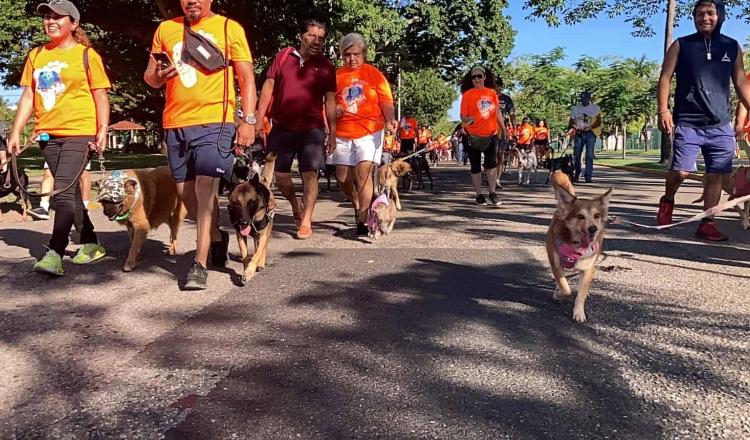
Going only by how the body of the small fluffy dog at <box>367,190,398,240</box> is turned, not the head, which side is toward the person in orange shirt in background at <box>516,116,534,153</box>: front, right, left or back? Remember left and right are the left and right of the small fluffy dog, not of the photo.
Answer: back

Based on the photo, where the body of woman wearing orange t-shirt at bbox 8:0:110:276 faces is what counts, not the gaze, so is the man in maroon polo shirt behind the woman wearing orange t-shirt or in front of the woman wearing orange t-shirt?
behind

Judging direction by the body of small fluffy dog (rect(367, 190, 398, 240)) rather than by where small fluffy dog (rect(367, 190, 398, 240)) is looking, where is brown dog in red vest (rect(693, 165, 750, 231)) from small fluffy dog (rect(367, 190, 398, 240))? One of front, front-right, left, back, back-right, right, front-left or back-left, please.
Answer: left

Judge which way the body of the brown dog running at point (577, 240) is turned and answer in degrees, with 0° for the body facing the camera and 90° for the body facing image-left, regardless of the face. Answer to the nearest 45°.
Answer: approximately 0°

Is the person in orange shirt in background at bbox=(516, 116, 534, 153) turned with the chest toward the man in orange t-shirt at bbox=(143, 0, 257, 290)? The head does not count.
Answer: yes

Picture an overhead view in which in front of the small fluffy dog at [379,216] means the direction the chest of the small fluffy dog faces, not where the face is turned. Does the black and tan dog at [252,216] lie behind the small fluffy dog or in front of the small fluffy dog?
in front

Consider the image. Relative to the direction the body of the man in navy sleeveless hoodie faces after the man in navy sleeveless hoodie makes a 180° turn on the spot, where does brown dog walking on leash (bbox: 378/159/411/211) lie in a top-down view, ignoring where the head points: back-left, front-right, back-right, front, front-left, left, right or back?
left

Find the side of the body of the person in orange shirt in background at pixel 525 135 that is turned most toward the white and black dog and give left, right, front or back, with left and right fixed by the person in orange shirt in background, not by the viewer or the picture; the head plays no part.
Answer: front

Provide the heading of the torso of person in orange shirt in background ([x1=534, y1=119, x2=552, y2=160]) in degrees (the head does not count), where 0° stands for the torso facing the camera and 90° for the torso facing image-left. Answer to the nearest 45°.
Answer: approximately 0°

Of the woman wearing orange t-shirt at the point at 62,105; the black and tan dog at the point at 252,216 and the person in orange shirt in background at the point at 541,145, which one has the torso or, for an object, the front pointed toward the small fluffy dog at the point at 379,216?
the person in orange shirt in background

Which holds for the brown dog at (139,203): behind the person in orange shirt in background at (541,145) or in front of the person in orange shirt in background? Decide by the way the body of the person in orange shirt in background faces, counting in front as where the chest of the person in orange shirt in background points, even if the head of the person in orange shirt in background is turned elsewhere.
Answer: in front
